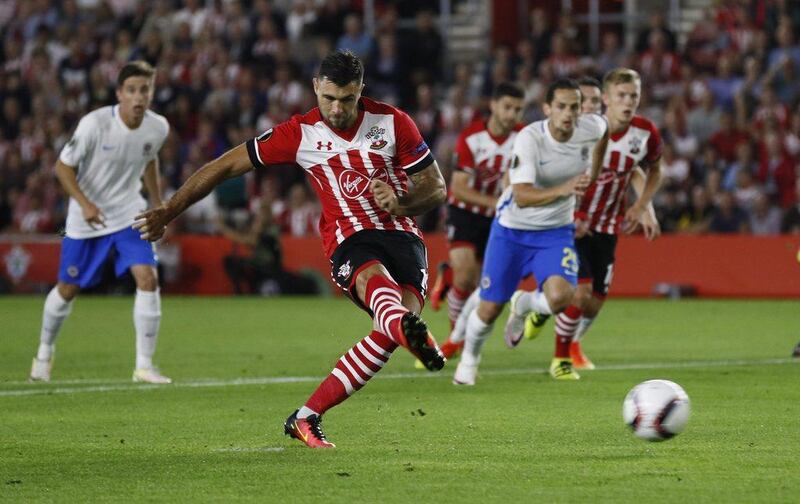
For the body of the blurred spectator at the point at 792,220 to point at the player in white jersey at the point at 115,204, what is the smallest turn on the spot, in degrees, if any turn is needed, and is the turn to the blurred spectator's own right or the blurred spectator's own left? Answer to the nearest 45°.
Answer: approximately 45° to the blurred spectator's own right

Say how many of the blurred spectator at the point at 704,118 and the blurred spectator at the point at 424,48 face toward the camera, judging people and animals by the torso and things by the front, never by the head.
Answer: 2

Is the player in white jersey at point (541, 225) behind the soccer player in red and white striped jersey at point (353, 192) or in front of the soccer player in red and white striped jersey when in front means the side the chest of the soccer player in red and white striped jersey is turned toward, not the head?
behind

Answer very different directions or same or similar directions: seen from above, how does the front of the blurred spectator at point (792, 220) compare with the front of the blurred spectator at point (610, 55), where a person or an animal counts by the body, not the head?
same or similar directions

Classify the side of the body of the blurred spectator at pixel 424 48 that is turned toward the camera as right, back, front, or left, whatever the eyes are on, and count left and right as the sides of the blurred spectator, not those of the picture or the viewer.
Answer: front

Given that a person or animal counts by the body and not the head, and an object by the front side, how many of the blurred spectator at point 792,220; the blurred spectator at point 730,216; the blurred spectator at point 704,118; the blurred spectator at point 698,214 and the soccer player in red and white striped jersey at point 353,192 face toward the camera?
5

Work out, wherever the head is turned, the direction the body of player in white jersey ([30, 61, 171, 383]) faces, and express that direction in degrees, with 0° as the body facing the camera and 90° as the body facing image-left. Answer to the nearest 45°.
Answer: approximately 315°

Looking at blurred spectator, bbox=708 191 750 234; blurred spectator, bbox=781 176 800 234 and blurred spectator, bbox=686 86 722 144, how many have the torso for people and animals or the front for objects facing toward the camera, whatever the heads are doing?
3

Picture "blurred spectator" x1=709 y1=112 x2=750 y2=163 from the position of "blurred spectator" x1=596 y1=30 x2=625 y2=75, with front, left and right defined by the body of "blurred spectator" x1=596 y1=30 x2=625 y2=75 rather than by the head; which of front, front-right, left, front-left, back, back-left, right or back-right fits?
front-left

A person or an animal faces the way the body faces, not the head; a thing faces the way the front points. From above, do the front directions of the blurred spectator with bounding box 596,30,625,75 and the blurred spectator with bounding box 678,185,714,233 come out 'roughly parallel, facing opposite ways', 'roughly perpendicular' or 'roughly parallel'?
roughly parallel

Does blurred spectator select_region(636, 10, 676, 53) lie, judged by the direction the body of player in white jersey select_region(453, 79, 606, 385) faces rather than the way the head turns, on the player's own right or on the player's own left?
on the player's own left

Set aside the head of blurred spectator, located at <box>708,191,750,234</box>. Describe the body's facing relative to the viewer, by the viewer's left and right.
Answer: facing the viewer

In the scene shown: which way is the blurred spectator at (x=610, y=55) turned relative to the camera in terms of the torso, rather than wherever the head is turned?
toward the camera
